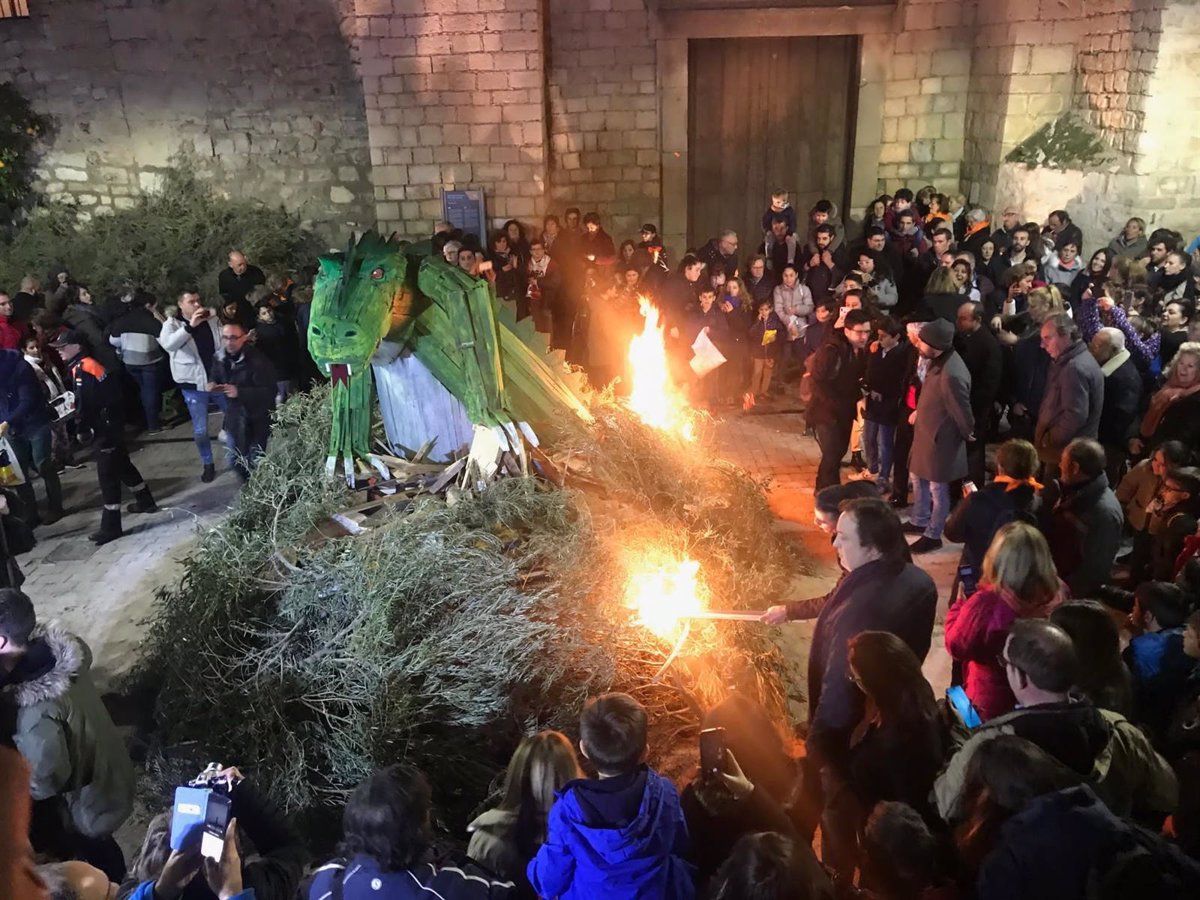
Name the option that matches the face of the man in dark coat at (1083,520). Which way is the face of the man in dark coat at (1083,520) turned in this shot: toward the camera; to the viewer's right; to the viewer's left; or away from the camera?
to the viewer's left

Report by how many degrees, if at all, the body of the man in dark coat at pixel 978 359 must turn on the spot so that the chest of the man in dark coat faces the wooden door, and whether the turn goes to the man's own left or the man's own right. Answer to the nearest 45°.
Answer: approximately 45° to the man's own right

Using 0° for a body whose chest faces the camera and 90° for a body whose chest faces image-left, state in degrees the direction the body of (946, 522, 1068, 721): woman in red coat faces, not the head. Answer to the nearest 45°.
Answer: approximately 135°

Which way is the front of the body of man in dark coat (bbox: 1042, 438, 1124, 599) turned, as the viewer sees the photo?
to the viewer's left

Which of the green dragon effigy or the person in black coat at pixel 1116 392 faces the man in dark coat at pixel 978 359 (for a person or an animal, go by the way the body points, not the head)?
the person in black coat

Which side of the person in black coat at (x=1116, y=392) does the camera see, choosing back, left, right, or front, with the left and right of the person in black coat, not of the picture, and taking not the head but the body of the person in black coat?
left

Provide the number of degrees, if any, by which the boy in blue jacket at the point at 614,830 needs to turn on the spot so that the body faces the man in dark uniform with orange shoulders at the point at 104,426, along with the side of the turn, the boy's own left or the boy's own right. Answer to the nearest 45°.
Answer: approximately 45° to the boy's own left

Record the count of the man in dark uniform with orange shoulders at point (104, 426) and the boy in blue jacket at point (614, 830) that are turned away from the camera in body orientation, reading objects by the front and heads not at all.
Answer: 1

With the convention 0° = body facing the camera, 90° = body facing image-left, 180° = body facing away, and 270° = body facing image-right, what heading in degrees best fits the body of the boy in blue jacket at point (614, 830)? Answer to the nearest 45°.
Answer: approximately 180°

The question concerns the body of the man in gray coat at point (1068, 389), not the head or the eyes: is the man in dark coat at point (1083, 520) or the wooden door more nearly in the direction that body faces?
the wooden door

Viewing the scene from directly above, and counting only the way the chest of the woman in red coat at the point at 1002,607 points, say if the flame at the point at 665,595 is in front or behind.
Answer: in front

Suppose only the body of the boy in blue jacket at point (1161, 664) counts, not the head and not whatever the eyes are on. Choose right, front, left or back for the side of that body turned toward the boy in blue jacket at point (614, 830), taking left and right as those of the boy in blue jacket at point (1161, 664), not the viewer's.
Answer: left

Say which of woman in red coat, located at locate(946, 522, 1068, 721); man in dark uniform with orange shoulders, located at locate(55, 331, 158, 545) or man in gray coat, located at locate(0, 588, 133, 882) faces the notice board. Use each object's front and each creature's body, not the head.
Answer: the woman in red coat

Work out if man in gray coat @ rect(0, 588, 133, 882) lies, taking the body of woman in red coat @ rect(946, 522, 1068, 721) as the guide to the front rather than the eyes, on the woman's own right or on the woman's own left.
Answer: on the woman's own left

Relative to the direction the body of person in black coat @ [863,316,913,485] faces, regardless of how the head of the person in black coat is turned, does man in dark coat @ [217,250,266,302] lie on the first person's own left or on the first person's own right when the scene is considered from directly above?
on the first person's own right
